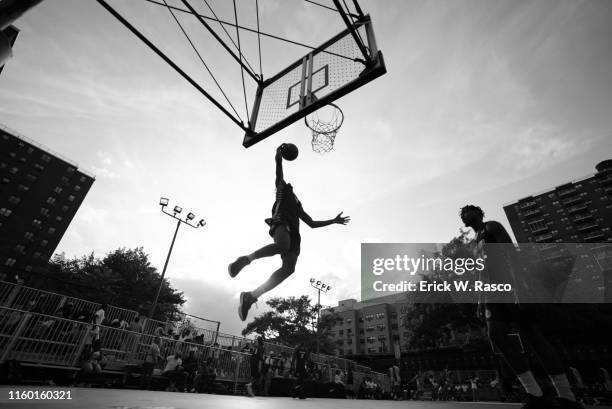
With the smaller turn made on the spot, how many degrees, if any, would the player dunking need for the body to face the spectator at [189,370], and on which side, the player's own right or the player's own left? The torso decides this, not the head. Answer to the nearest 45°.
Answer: approximately 135° to the player's own left

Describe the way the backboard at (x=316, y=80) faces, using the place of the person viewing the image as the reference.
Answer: facing away from the viewer and to the right of the viewer

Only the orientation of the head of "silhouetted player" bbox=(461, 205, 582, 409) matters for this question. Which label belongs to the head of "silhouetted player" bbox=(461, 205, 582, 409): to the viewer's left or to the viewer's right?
to the viewer's left
